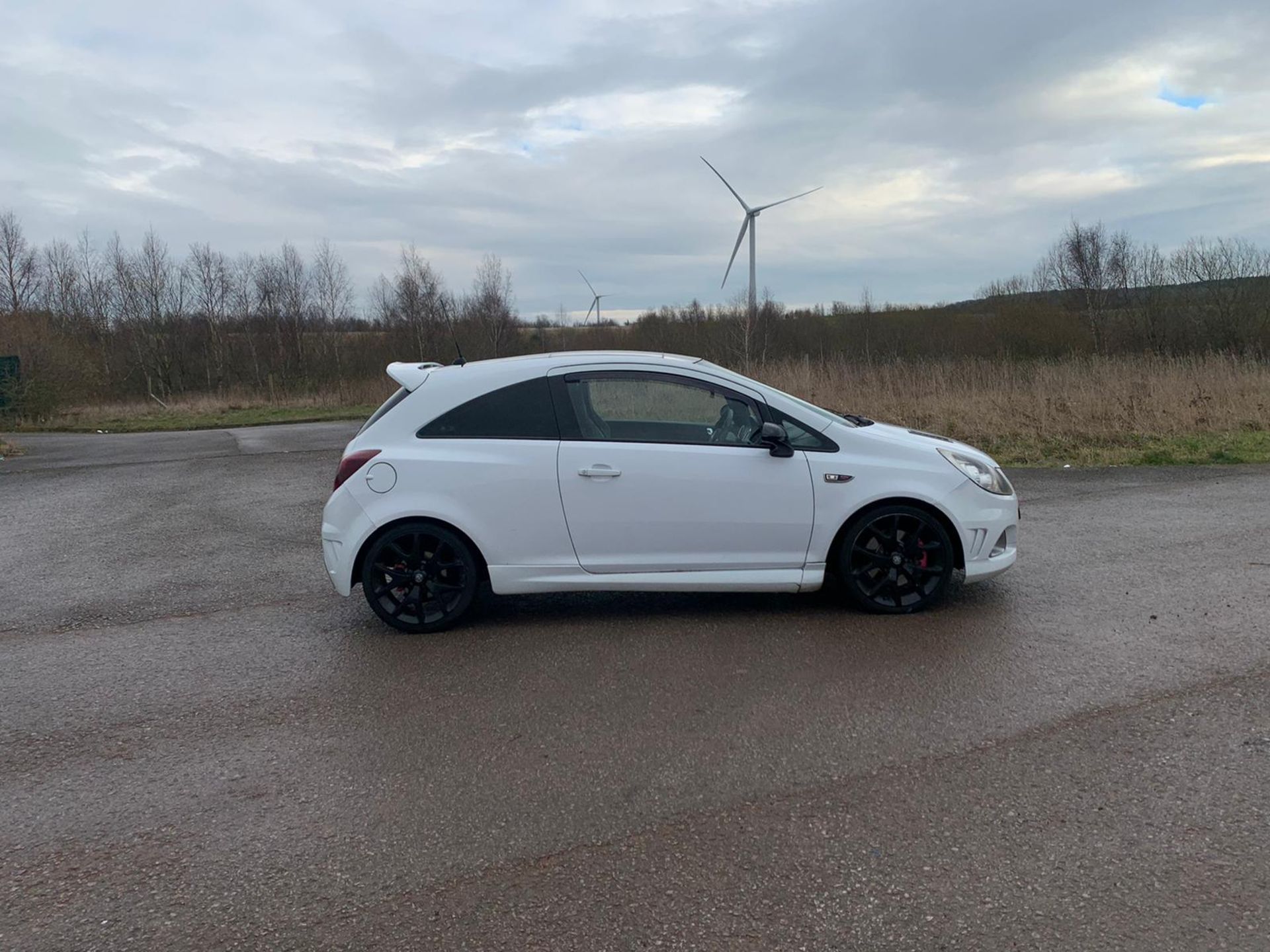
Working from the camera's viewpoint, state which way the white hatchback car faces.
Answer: facing to the right of the viewer
